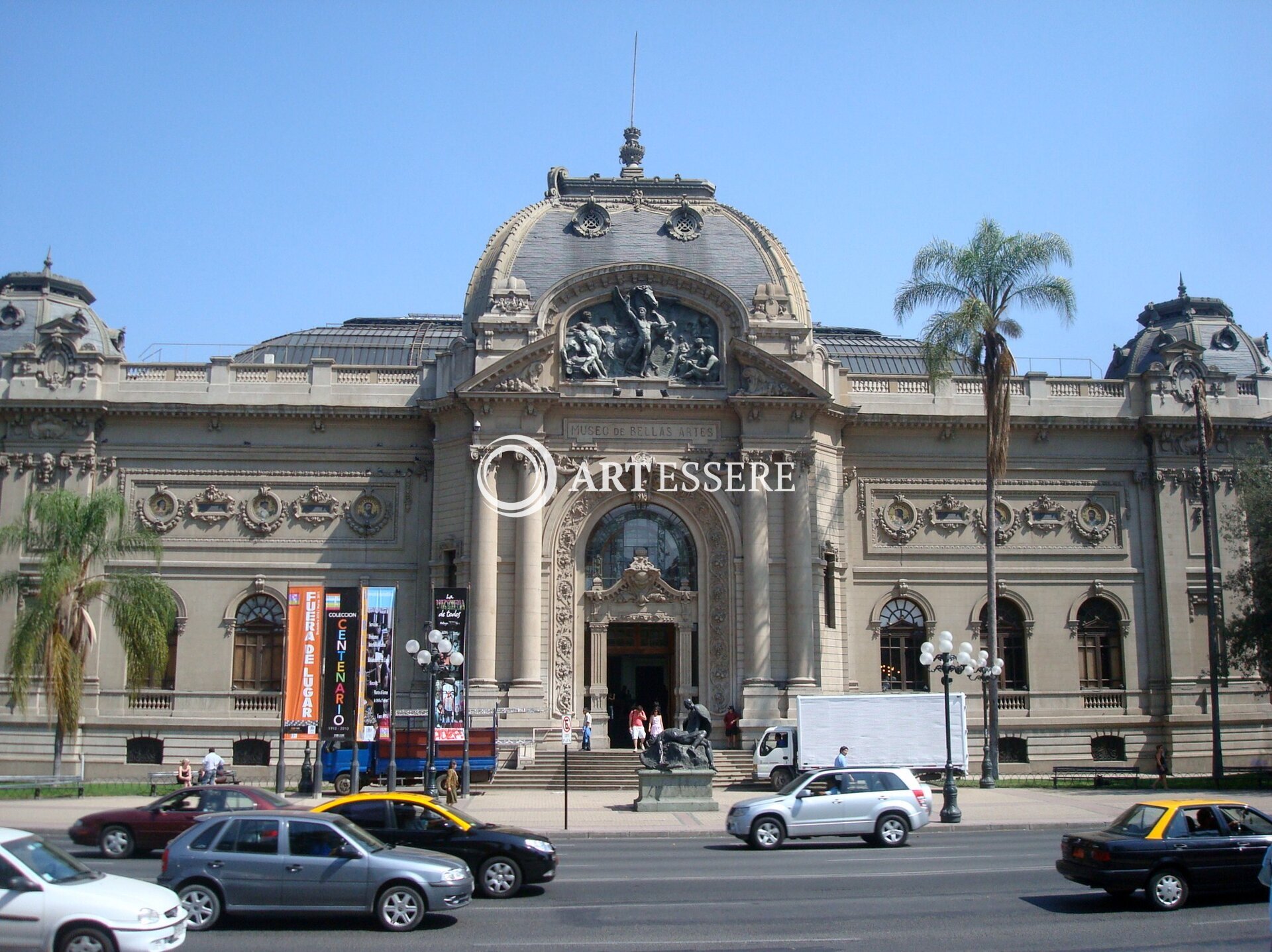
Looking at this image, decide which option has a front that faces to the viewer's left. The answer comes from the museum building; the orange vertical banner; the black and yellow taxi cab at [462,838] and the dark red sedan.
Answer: the dark red sedan

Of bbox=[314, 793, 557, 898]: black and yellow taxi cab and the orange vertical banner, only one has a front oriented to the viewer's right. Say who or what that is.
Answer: the black and yellow taxi cab

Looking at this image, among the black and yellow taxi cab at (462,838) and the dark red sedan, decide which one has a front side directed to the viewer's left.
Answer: the dark red sedan

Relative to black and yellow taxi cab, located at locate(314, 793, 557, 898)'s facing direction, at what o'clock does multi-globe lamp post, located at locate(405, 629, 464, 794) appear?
The multi-globe lamp post is roughly at 9 o'clock from the black and yellow taxi cab.

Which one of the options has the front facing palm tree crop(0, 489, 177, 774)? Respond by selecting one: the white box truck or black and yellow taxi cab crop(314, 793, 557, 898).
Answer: the white box truck

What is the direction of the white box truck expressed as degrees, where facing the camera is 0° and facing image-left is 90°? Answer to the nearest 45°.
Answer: approximately 90°

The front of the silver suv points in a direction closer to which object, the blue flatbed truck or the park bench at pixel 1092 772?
the blue flatbed truck

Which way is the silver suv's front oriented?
to the viewer's left

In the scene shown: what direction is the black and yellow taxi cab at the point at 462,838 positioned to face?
to the viewer's right

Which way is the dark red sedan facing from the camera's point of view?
to the viewer's left

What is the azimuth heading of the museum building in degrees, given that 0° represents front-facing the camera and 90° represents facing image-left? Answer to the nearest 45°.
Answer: approximately 0°

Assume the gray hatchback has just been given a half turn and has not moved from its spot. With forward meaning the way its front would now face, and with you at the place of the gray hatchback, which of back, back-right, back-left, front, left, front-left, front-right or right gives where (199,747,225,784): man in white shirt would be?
right
